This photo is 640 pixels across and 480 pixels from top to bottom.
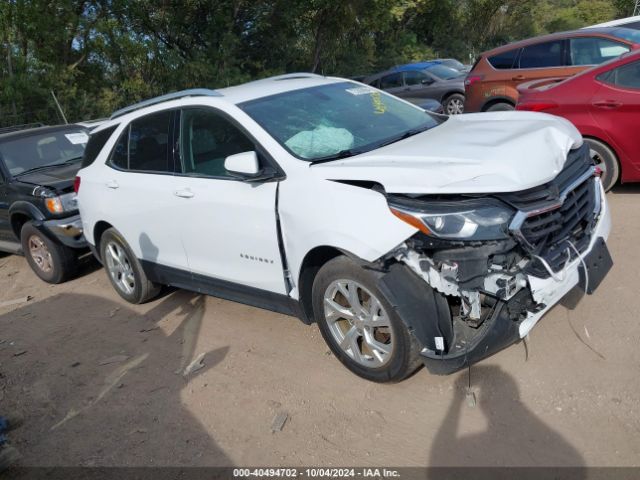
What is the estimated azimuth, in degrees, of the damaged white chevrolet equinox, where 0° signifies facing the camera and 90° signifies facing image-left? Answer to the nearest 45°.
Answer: approximately 315°

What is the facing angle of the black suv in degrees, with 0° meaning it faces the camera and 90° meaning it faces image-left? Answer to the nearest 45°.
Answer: approximately 315°

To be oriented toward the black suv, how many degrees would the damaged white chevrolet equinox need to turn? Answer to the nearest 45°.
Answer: approximately 180°

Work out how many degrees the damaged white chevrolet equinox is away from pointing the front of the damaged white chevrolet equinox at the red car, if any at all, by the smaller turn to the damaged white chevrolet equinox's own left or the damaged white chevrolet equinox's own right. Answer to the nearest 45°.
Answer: approximately 90° to the damaged white chevrolet equinox's own left

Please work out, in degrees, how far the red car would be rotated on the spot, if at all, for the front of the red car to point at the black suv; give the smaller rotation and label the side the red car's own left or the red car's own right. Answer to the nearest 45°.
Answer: approximately 180°

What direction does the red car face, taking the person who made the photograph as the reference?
facing to the right of the viewer
